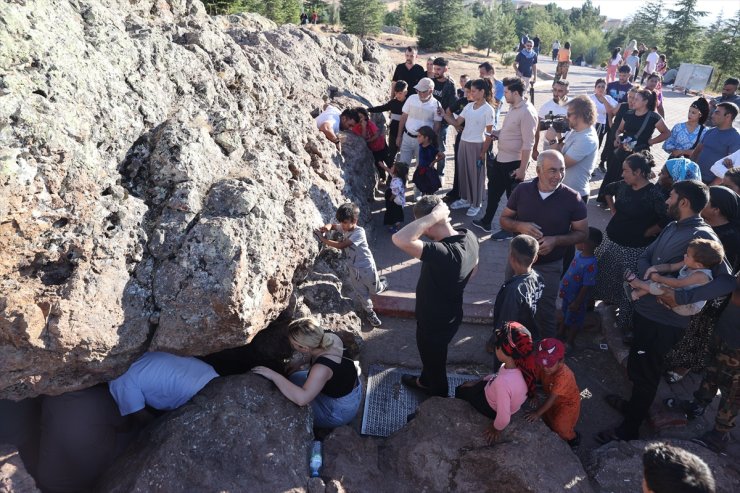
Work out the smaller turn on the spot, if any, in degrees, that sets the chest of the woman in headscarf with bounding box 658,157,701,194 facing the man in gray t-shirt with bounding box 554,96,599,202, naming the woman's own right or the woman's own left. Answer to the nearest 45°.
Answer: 0° — they already face them

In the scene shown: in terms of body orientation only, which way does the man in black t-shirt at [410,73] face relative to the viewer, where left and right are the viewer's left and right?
facing the viewer

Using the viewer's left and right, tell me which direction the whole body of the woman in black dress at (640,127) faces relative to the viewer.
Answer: facing the viewer and to the left of the viewer

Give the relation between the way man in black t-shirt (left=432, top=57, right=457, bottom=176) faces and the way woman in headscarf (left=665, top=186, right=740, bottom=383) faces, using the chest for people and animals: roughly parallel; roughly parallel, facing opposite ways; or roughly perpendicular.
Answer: roughly perpendicular

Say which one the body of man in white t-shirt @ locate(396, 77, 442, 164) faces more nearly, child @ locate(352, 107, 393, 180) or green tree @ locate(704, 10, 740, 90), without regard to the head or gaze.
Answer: the child

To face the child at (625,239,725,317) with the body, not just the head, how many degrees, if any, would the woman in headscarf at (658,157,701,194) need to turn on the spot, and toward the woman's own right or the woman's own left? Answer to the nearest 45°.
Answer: approximately 90° to the woman's own left

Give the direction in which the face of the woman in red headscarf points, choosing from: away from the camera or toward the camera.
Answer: away from the camera

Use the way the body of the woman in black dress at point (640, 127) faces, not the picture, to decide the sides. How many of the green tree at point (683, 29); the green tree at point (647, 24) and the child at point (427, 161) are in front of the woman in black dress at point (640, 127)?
1

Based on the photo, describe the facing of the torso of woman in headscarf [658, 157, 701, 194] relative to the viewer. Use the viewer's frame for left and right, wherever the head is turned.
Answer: facing to the left of the viewer

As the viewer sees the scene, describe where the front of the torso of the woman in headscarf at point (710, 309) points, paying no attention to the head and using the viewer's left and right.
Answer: facing to the left of the viewer

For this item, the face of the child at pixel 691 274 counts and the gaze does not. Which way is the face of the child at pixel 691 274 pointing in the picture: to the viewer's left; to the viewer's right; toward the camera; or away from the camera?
to the viewer's left
